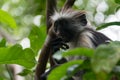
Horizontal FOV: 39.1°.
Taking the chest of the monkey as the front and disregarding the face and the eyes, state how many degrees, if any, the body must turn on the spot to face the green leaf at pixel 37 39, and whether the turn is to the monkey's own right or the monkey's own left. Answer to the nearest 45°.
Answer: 0° — it already faces it

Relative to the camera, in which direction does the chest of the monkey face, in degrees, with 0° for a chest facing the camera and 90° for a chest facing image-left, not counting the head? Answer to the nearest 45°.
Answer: approximately 45°

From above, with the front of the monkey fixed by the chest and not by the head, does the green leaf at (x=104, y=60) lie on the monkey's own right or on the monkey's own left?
on the monkey's own left

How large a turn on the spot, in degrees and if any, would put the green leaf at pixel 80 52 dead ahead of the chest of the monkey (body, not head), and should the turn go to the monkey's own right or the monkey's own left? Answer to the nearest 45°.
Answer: approximately 45° to the monkey's own left

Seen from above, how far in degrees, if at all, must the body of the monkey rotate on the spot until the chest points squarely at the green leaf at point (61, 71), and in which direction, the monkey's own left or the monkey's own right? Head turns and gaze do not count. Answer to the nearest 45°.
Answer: approximately 45° to the monkey's own left
